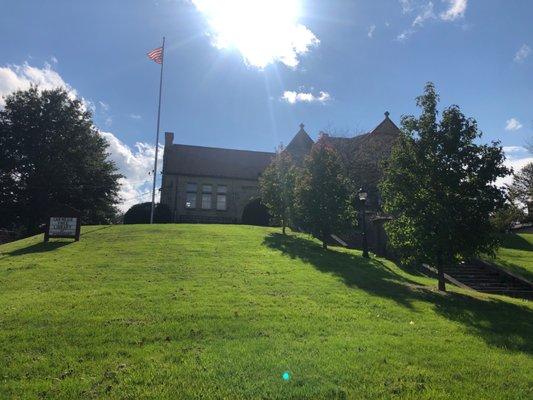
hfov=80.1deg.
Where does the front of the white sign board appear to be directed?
toward the camera

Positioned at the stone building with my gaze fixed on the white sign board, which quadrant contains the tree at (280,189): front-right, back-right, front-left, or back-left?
front-left

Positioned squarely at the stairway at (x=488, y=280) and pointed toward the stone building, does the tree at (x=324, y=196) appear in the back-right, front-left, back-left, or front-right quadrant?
front-left

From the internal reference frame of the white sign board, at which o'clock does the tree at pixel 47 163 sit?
The tree is roughly at 6 o'clock from the white sign board.

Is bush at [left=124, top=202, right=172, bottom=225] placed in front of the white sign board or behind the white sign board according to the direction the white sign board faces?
behind

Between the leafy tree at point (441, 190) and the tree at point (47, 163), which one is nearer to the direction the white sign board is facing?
the leafy tree

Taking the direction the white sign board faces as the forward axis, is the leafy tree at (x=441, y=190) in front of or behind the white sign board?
in front

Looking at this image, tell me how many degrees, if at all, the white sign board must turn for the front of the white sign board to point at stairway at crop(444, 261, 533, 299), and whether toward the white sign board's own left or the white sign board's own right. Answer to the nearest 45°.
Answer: approximately 45° to the white sign board's own left
